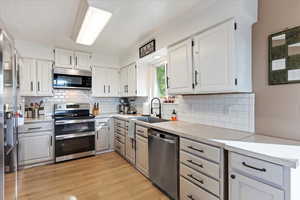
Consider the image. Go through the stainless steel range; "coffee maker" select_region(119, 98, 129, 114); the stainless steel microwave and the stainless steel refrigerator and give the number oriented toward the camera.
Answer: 3

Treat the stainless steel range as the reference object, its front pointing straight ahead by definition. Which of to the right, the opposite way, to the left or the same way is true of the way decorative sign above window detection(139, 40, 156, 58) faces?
to the right

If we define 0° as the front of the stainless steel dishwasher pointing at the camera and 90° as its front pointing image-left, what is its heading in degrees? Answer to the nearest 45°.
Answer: approximately 45°

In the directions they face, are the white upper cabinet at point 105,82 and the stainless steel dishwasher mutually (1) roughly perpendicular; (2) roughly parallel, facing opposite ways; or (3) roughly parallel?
roughly perpendicular
